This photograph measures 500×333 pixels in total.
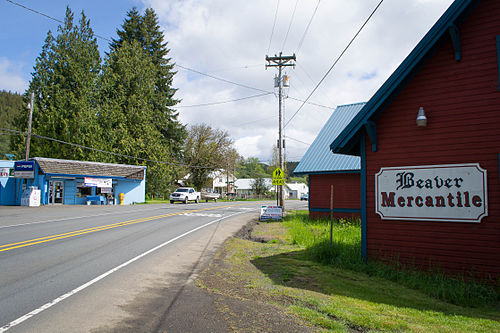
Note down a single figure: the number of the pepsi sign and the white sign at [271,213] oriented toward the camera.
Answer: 2

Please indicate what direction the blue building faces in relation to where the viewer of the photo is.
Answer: facing the viewer and to the right of the viewer

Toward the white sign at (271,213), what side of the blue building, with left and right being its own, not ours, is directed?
front

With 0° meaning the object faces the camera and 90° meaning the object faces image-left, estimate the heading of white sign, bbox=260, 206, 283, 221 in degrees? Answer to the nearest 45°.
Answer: approximately 0°

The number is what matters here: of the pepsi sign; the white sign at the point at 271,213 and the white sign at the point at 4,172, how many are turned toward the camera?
3

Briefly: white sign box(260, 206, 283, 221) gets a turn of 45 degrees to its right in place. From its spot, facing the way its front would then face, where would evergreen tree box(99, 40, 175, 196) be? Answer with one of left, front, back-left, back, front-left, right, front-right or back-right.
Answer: right

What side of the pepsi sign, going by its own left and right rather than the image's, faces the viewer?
front

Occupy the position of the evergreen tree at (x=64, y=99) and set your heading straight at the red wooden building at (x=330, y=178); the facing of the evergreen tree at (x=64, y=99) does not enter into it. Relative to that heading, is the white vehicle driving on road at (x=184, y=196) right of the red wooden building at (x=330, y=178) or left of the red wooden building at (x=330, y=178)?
left

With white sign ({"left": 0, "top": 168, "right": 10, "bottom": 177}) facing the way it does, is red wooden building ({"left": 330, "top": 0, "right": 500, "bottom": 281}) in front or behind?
in front

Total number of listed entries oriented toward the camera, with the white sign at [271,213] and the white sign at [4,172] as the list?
2
